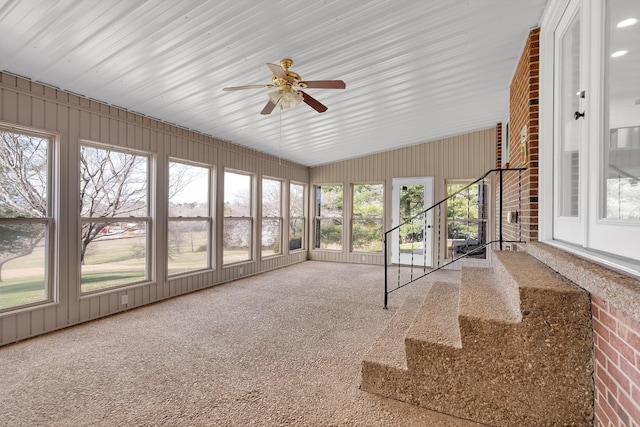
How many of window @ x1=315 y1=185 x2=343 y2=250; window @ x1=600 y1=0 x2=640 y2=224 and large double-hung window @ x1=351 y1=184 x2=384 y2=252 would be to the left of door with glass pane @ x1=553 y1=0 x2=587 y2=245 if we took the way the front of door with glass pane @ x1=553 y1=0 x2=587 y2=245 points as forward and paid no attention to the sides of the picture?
1

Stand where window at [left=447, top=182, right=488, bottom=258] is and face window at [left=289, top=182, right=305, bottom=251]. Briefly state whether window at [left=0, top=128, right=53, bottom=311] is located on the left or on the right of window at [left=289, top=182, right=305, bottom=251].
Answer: left

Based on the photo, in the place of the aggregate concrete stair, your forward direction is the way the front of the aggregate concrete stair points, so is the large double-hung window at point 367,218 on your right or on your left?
on your right

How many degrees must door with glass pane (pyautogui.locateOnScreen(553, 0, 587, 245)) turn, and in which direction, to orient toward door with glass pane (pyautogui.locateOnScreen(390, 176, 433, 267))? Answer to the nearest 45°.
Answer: approximately 45° to its right

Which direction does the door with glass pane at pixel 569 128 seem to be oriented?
to the viewer's left

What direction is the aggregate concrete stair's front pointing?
to the viewer's left

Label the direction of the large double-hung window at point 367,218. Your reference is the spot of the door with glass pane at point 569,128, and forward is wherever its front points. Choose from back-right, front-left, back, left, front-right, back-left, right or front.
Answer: front-right

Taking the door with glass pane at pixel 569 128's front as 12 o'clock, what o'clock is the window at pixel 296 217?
The window is roughly at 1 o'clock from the door with glass pane.

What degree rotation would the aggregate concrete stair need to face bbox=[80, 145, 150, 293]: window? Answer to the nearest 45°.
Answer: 0° — it already faces it

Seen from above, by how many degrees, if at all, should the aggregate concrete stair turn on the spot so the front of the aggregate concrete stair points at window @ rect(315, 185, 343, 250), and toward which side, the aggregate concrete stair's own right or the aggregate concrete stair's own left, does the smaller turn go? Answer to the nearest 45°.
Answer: approximately 45° to the aggregate concrete stair's own right

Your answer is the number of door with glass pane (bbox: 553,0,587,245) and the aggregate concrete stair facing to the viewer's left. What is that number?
2

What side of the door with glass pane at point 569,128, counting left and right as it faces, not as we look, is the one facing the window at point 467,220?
right

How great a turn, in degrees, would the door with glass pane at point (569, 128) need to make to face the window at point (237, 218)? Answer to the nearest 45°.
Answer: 0° — it already faces it
